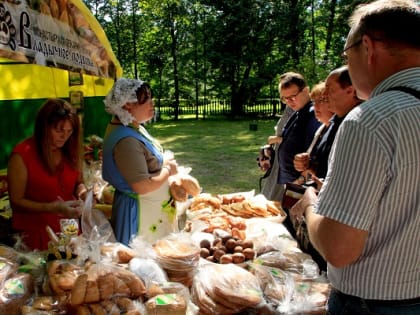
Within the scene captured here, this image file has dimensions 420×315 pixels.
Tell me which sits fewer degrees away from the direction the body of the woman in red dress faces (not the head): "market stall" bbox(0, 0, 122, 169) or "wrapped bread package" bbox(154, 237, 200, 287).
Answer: the wrapped bread package

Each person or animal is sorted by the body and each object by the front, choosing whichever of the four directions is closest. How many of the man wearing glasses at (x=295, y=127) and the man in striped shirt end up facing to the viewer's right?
0

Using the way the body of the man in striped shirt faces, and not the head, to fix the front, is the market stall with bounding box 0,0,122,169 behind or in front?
in front

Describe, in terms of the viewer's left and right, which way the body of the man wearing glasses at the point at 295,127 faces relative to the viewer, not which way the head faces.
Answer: facing the viewer and to the left of the viewer

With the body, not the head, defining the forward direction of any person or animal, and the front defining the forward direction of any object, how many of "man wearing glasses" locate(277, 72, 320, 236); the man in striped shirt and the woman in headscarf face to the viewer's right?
1

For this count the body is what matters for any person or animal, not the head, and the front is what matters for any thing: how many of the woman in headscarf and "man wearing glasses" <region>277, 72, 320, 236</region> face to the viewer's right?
1

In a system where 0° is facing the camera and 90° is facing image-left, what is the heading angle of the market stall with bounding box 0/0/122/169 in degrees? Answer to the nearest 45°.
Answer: approximately 315°

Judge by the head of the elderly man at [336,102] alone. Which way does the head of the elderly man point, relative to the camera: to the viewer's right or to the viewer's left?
to the viewer's left

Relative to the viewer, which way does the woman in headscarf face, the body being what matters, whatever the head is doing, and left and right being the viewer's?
facing to the right of the viewer

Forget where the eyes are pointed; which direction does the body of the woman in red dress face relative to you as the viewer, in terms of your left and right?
facing the viewer and to the right of the viewer

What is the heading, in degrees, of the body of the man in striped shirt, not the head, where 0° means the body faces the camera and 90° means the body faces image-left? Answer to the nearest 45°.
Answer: approximately 135°

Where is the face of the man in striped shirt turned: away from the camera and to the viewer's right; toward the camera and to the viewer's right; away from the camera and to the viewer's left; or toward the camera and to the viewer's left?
away from the camera and to the viewer's left

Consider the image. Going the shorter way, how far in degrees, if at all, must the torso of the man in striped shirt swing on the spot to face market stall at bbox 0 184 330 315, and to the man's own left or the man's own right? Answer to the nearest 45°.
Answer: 0° — they already face it

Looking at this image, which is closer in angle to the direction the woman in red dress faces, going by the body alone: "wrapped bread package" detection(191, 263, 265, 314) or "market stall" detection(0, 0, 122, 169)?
the wrapped bread package

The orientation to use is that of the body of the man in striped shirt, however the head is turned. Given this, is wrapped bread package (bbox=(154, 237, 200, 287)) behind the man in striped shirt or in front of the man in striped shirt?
in front
